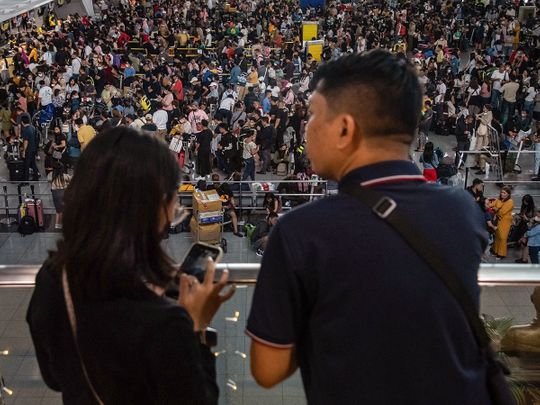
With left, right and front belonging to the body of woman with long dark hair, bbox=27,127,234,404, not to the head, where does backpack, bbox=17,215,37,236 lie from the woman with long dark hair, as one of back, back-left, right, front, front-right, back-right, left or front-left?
front-left

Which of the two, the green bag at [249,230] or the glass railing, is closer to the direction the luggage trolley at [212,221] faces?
the glass railing

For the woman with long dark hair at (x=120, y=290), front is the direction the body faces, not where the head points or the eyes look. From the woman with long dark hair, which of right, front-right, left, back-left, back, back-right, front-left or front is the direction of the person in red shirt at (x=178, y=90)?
front-left

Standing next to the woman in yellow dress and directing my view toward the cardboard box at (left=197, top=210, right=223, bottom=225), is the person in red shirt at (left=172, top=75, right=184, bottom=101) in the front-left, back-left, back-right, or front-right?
front-right

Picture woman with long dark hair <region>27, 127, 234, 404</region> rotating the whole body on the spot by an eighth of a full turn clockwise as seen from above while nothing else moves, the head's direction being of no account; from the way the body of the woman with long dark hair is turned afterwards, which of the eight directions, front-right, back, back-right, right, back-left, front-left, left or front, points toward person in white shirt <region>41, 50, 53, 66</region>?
left

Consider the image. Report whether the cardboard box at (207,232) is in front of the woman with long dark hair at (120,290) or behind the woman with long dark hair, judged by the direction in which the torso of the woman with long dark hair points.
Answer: in front

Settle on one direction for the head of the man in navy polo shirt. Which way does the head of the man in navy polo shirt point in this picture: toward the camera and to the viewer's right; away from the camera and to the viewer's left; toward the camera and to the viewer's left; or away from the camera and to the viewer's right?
away from the camera and to the viewer's left

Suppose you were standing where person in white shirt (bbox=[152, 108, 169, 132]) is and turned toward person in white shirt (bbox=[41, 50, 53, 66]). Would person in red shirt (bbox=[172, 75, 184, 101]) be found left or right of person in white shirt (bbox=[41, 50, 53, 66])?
right

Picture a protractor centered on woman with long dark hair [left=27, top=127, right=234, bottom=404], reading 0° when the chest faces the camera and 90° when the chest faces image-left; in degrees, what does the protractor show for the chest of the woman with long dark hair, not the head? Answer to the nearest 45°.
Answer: approximately 225°

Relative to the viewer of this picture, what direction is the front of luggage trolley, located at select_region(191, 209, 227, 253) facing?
facing the viewer and to the left of the viewer

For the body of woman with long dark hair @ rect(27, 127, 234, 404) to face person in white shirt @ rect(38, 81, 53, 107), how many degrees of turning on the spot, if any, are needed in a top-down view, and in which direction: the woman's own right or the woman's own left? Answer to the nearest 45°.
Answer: approximately 45° to the woman's own left
